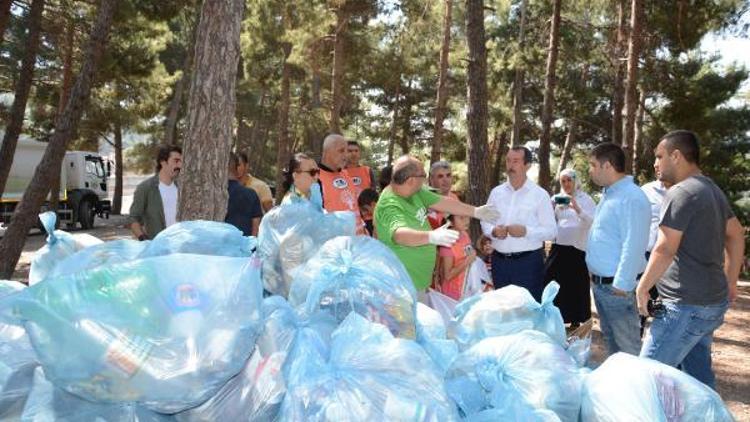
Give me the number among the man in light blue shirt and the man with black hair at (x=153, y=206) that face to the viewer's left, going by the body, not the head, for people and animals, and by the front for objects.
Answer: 1

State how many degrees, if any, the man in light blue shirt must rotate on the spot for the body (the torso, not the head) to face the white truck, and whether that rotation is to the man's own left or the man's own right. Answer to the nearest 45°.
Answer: approximately 45° to the man's own right

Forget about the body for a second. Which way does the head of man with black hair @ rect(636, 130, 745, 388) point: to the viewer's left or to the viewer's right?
to the viewer's left

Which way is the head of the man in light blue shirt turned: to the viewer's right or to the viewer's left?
to the viewer's left

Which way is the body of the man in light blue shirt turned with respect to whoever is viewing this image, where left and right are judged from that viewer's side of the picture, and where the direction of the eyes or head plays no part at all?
facing to the left of the viewer

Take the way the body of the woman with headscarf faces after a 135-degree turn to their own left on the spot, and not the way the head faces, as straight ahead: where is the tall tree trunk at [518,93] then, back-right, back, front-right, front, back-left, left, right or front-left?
left

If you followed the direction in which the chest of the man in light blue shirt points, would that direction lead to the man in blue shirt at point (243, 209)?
yes

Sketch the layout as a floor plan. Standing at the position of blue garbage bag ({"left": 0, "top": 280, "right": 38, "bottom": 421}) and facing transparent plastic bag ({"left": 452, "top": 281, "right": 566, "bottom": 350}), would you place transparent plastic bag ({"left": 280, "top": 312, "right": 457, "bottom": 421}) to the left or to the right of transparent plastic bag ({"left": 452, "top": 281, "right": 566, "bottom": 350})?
right

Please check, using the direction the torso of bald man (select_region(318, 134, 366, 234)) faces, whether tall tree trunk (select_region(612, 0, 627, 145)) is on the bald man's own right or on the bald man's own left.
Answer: on the bald man's own left

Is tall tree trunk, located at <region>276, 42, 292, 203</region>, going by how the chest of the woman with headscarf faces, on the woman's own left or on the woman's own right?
on the woman's own right

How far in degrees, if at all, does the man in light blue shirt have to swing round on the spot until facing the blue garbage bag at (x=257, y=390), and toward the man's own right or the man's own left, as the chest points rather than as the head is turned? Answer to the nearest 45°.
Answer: approximately 90° to the man's own left

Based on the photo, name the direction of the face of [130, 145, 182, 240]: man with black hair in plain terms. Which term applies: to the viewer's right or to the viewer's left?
to the viewer's right
